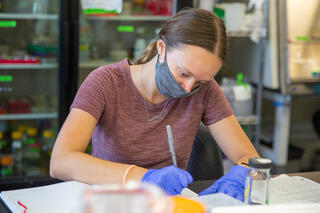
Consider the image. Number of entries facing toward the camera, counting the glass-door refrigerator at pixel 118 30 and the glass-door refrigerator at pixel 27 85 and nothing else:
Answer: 2

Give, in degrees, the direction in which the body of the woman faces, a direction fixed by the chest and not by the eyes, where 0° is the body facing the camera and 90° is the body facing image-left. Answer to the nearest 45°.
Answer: approximately 315°

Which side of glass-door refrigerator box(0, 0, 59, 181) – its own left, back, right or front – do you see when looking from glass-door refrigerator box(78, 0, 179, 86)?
left

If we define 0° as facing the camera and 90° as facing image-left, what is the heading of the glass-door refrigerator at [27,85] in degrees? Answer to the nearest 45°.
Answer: approximately 0°
